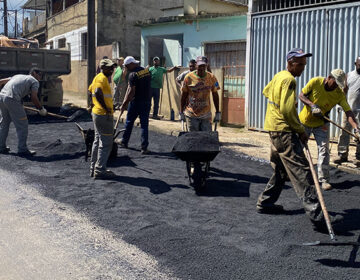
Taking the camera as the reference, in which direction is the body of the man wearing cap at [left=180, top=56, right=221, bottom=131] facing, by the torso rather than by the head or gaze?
toward the camera

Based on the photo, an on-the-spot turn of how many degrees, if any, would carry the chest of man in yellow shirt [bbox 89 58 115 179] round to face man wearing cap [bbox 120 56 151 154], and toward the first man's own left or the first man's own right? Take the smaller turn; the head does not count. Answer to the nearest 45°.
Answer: approximately 90° to the first man's own left

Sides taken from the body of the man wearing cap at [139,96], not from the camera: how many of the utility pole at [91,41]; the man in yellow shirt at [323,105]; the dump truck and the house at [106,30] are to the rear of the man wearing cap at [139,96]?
1

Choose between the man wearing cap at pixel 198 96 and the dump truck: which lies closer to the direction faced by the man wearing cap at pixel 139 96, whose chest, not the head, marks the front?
the dump truck

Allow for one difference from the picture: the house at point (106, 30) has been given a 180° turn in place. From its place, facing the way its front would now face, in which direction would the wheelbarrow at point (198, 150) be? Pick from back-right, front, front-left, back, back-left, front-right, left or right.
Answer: back-right

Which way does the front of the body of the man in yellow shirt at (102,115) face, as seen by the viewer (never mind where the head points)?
to the viewer's right
